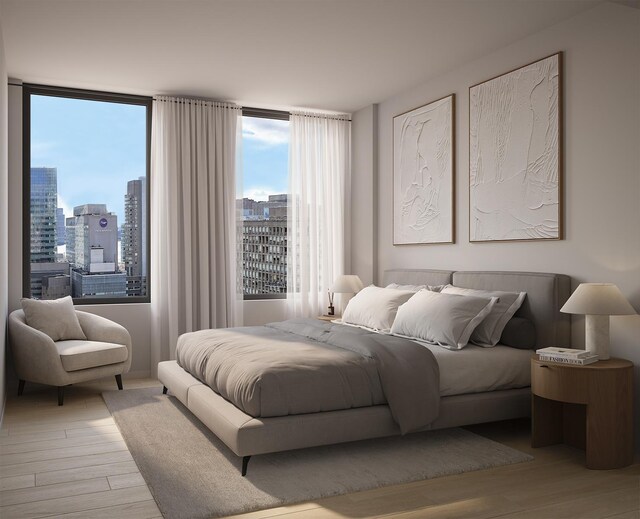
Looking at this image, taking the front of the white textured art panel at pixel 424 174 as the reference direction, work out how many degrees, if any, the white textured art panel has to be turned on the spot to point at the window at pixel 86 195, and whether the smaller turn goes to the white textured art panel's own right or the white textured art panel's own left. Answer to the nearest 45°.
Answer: approximately 45° to the white textured art panel's own right

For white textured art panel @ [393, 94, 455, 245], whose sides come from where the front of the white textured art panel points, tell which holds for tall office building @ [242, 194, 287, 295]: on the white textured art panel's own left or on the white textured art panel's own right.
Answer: on the white textured art panel's own right

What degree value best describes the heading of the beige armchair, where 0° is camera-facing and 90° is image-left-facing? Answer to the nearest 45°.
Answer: approximately 315°

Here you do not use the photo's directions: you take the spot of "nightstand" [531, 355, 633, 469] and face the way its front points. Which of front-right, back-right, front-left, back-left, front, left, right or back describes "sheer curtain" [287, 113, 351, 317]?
right

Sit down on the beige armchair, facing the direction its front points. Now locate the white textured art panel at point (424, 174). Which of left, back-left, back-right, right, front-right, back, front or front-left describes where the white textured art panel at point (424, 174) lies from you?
front-left

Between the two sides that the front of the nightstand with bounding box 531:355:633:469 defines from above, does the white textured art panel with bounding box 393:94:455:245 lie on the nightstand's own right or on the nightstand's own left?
on the nightstand's own right

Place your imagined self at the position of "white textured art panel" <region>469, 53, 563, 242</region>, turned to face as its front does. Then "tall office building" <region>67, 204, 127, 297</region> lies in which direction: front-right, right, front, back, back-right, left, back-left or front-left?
front-right

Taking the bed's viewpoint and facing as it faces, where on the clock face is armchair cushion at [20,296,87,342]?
The armchair cushion is roughly at 2 o'clock from the bed.

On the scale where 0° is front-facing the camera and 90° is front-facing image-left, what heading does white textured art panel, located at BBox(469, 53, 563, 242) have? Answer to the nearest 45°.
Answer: approximately 45°

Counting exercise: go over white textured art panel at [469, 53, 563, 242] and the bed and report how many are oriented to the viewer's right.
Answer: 0
